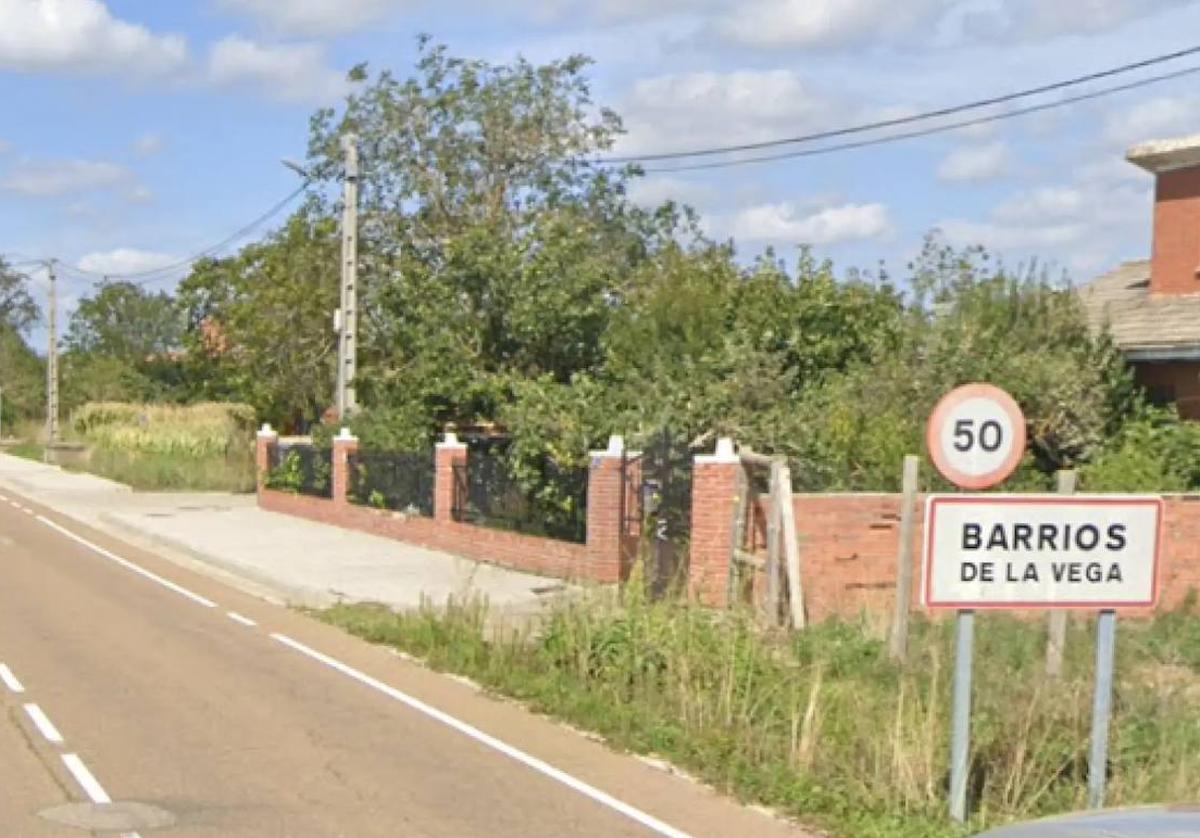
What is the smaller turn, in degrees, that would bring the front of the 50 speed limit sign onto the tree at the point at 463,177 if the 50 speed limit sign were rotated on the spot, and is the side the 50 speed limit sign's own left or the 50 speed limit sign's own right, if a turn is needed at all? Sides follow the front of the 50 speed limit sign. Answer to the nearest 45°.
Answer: approximately 135° to the 50 speed limit sign's own right

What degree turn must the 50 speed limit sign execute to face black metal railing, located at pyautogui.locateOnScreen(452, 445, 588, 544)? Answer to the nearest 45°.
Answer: approximately 135° to its right

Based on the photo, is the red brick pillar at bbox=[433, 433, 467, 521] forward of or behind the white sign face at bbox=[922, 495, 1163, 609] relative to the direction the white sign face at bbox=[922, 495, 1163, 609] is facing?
behind

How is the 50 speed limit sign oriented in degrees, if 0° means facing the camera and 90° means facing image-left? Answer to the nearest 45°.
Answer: approximately 0°

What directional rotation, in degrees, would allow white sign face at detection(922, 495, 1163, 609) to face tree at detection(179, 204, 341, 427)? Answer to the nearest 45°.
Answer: approximately 135° to its right

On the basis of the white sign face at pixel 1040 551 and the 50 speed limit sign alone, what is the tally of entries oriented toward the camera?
2

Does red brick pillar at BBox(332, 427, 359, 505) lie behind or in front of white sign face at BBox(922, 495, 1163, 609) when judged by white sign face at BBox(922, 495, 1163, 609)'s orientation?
behind

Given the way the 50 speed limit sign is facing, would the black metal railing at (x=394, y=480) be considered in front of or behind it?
behind

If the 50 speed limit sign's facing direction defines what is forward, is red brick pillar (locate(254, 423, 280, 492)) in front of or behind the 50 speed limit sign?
behind
